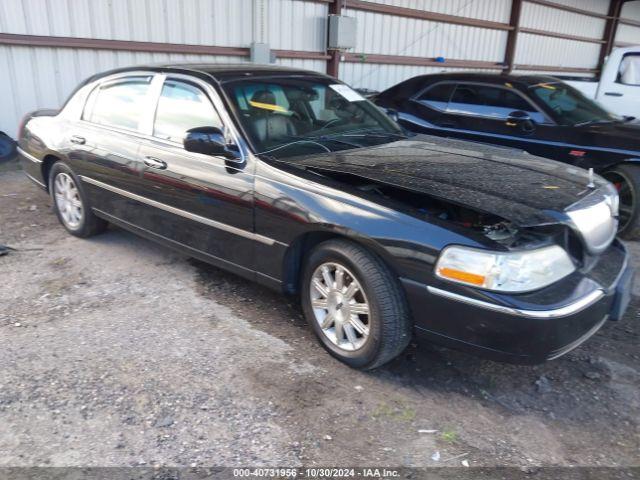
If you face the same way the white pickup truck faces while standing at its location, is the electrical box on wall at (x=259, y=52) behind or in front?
behind

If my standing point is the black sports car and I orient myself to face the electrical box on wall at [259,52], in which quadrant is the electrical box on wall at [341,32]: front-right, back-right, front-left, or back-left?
front-right

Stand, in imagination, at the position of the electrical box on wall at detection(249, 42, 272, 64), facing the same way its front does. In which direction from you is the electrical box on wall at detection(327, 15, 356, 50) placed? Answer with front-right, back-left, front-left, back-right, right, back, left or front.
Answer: back-left

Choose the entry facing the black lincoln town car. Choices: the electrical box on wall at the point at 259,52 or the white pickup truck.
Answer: the electrical box on wall

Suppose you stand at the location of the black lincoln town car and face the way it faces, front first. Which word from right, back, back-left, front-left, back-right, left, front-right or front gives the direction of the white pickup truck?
left

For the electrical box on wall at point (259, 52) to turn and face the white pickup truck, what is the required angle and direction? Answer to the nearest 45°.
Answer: approximately 90° to its left

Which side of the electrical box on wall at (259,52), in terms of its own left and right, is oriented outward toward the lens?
front

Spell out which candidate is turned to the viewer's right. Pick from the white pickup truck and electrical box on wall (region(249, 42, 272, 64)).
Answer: the white pickup truck

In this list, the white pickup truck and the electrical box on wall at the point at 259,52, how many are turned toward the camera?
1

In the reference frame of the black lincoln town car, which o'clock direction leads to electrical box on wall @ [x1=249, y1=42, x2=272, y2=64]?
The electrical box on wall is roughly at 7 o'clock from the black lincoln town car.

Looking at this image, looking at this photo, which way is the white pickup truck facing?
to the viewer's right

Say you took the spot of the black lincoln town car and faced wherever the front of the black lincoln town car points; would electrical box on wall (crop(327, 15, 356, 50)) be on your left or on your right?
on your left

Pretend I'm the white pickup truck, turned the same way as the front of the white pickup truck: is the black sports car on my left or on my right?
on my right

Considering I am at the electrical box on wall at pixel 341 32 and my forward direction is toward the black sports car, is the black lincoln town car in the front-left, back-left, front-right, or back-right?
front-right

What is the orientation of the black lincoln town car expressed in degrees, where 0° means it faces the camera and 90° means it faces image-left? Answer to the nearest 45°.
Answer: approximately 315°
